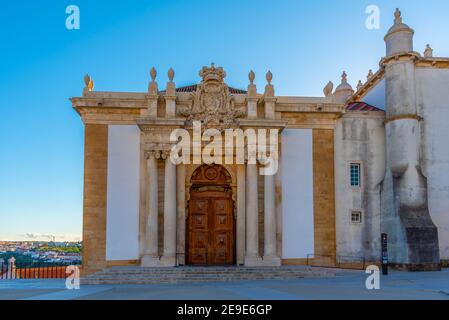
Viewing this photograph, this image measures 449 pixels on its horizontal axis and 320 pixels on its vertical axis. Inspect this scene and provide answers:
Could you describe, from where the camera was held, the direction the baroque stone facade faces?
facing the viewer

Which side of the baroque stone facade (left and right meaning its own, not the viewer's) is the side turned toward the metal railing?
right
